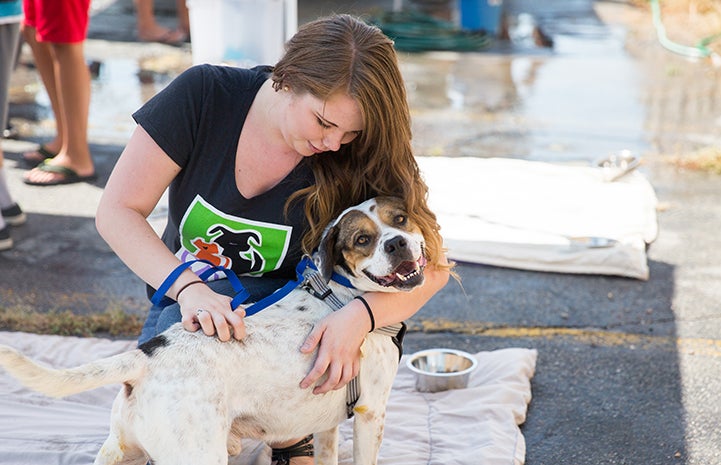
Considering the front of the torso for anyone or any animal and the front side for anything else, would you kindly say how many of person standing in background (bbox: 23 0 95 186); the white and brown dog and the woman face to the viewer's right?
1

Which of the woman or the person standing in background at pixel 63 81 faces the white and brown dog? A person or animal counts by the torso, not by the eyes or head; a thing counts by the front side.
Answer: the woman

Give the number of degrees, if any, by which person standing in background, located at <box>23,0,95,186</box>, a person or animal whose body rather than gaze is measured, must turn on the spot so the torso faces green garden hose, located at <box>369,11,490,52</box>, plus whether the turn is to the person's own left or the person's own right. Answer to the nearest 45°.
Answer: approximately 135° to the person's own right

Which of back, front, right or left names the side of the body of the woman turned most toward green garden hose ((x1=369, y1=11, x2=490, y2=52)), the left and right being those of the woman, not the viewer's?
back

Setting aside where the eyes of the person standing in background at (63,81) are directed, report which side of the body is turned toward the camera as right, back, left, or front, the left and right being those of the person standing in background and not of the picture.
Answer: left

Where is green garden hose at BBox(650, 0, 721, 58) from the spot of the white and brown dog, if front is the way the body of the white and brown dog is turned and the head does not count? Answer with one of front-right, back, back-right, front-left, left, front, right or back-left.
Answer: front-left

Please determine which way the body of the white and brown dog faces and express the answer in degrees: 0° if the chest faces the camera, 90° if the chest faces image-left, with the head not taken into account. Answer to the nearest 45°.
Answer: approximately 270°

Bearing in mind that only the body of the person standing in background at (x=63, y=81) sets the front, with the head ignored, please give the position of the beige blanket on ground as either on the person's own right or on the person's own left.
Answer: on the person's own left

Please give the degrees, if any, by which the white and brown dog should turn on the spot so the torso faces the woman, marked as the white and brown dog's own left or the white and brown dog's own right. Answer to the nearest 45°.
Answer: approximately 90° to the white and brown dog's own left

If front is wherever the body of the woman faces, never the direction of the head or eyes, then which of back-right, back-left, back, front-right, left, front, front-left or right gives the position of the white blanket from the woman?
back-left

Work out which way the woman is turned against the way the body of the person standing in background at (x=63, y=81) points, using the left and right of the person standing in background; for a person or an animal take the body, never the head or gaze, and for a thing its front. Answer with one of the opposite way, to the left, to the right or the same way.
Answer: to the left

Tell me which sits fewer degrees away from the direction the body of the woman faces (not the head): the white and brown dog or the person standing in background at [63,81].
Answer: the white and brown dog

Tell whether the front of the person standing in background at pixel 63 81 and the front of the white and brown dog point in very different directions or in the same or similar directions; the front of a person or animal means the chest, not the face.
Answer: very different directions

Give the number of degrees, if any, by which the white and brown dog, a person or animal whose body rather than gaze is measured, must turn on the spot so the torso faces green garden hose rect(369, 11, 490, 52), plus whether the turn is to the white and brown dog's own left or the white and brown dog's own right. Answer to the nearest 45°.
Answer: approximately 90° to the white and brown dog's own left
